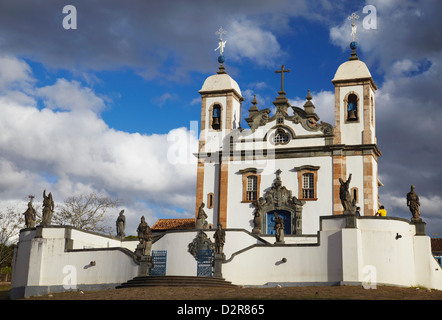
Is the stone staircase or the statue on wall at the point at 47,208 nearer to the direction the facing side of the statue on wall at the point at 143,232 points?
the stone staircase

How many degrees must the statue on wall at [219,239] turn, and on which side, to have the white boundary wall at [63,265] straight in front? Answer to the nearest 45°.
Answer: approximately 90° to its right

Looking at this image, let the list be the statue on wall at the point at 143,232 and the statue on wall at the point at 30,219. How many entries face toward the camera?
2

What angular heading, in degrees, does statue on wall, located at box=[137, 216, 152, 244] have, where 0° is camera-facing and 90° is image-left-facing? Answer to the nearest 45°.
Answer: approximately 0°

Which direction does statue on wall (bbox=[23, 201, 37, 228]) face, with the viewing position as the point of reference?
facing the viewer

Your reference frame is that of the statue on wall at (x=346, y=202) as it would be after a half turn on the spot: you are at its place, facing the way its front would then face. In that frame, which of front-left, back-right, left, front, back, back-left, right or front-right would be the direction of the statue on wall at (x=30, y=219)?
back-left

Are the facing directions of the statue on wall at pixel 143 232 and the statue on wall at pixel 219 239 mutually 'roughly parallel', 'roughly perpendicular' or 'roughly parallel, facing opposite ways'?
roughly parallel

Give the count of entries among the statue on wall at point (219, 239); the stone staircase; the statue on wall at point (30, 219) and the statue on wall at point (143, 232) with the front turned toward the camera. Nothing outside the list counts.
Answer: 4

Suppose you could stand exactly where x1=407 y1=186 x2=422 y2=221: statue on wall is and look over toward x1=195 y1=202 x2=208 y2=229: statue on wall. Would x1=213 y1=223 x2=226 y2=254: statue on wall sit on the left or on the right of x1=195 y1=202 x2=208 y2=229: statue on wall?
left

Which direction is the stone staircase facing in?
toward the camera

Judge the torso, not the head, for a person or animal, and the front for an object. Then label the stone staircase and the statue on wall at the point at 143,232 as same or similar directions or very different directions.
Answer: same or similar directions

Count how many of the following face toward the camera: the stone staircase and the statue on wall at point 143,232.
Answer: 2

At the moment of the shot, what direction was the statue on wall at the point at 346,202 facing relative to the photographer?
facing the viewer and to the left of the viewer
